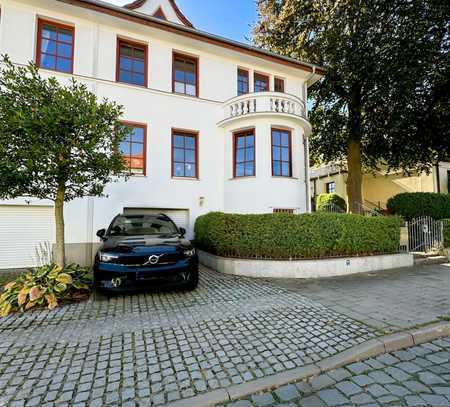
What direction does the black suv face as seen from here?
toward the camera

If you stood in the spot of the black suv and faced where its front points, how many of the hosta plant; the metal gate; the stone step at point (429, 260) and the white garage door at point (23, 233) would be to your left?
2

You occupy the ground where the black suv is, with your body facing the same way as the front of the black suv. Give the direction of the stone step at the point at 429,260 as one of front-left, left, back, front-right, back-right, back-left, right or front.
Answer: left

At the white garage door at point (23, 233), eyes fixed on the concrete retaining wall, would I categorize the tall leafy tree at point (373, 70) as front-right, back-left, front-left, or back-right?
front-left

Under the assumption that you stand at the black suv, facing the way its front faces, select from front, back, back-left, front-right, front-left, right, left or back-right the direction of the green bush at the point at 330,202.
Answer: back-left

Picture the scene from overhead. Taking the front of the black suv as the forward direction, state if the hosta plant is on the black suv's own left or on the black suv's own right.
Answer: on the black suv's own right

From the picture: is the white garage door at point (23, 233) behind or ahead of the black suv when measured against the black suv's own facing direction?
behind

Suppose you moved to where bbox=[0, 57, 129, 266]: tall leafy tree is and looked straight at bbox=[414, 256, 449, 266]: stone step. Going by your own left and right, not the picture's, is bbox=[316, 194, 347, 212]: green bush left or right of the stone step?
left

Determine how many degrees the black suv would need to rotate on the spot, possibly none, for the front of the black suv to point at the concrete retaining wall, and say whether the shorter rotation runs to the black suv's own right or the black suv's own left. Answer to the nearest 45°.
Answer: approximately 90° to the black suv's own left

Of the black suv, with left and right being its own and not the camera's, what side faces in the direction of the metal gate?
left

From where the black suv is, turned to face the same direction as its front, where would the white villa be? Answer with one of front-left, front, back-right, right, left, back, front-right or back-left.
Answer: back
